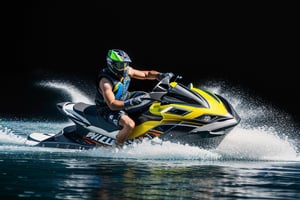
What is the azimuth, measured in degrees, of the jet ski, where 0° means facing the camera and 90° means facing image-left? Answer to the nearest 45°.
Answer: approximately 270°

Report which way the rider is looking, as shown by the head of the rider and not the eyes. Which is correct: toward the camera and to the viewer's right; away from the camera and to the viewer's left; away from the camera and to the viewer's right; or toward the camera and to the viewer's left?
toward the camera and to the viewer's right

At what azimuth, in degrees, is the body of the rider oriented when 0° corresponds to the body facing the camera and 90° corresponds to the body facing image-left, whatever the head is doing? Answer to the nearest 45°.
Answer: approximately 315°
